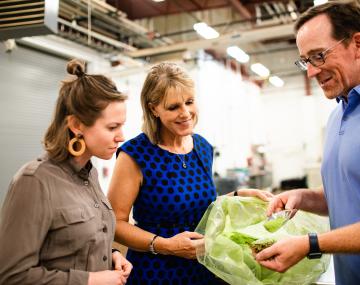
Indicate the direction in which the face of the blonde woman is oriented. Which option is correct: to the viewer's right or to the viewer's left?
to the viewer's right

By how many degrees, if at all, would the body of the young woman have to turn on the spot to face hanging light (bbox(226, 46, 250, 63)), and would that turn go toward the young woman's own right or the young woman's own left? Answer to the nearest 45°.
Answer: approximately 90° to the young woman's own left

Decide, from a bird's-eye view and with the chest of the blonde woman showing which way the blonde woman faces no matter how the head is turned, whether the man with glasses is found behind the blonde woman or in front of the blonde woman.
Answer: in front

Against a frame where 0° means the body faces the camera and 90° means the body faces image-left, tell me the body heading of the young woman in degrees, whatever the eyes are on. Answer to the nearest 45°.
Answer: approximately 315°

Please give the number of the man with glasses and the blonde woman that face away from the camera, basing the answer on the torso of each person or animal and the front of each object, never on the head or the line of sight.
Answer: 0

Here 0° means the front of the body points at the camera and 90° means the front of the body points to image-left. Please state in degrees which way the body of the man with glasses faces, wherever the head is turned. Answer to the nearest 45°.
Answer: approximately 45°

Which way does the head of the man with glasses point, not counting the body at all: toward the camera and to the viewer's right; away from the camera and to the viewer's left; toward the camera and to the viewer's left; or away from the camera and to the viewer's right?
toward the camera and to the viewer's left

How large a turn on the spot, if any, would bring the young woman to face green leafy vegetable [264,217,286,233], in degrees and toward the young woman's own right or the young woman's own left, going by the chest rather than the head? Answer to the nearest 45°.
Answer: approximately 45° to the young woman's own left
